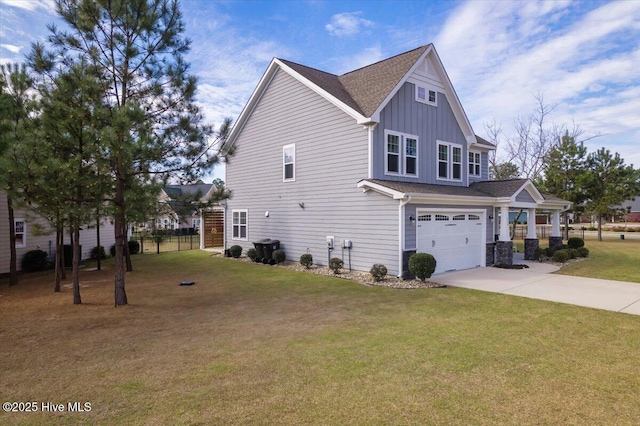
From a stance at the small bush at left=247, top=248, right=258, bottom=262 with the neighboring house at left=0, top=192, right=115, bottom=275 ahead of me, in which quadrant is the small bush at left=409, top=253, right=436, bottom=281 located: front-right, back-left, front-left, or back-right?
back-left

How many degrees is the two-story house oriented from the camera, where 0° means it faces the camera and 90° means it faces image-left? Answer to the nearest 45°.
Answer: approximately 315°

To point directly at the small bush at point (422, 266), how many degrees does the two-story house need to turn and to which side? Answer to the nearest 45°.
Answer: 0° — it already faces it

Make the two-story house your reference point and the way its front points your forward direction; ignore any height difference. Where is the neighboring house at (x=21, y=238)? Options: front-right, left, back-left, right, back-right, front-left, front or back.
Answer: back-right

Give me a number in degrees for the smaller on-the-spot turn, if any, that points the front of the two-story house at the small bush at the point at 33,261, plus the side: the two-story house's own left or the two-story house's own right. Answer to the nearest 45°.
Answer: approximately 135° to the two-story house's own right

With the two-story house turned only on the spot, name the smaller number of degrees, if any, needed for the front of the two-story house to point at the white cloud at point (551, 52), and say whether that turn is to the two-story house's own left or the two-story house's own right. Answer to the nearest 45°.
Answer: approximately 90° to the two-story house's own left
